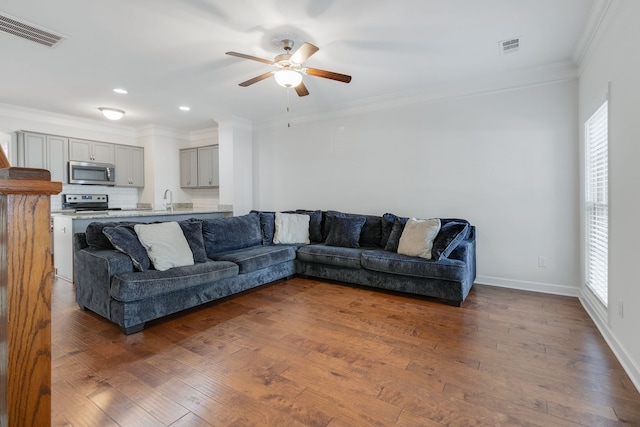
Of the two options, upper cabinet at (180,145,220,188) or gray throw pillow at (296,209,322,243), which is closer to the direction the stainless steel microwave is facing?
the gray throw pillow

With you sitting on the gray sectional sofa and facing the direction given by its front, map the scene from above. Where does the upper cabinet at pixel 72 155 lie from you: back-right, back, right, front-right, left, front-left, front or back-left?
back-right

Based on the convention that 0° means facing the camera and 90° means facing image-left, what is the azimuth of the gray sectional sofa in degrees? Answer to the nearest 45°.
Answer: approximately 0°

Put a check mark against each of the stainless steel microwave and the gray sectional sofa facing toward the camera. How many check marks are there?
2

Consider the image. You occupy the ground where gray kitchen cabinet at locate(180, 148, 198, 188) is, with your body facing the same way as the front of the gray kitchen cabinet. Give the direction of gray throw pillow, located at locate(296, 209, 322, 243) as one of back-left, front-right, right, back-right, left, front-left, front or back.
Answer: left

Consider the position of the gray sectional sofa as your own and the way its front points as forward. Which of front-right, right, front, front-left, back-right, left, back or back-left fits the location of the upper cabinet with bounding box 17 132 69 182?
back-right

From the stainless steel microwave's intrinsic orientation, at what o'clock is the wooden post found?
The wooden post is roughly at 12 o'clock from the stainless steel microwave.

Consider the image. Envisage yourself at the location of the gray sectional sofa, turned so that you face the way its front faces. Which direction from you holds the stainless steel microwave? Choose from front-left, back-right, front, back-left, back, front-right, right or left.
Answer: back-right

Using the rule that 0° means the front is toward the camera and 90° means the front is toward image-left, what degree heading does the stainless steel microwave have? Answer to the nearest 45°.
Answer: approximately 0°

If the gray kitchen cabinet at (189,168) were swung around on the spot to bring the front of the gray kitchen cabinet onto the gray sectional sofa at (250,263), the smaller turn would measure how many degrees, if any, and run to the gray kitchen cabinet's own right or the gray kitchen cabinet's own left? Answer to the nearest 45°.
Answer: approximately 45° to the gray kitchen cabinet's own left

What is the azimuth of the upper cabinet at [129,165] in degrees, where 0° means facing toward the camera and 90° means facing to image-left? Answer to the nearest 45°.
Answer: approximately 315°

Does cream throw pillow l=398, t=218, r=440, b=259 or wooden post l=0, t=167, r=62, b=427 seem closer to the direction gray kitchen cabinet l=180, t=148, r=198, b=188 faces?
the wooden post

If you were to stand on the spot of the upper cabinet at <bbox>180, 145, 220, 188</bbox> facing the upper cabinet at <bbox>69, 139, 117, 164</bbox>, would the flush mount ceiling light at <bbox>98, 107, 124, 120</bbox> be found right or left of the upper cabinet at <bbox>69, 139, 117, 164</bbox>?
left

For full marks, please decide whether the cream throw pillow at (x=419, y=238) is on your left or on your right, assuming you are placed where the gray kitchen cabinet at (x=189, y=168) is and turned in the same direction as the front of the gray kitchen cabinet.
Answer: on your left

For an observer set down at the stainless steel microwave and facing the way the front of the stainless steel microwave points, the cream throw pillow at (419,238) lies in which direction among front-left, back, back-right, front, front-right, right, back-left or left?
front-left
